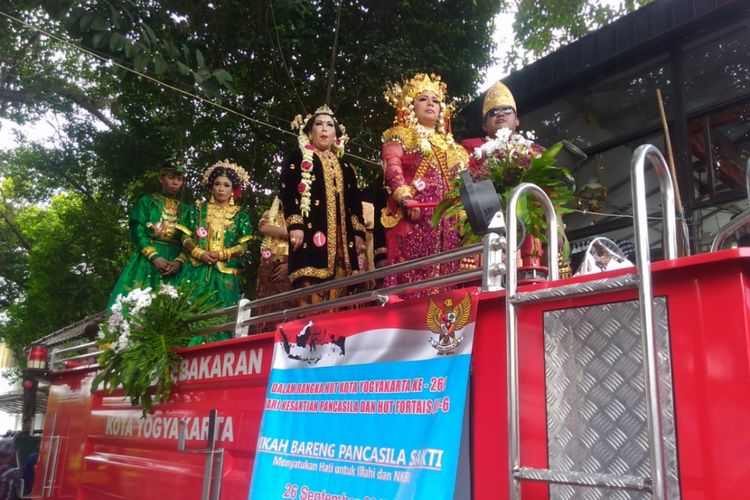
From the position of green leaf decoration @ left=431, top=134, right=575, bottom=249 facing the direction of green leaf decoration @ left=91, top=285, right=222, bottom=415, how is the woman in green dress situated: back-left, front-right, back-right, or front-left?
front-right

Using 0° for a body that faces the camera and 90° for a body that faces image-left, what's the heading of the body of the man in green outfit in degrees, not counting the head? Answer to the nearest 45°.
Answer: approximately 315°

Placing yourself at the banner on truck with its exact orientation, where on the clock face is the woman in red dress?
The woman in red dress is roughly at 5 o'clock from the banner on truck.

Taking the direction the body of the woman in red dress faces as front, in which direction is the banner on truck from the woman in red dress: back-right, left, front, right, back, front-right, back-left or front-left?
front-right

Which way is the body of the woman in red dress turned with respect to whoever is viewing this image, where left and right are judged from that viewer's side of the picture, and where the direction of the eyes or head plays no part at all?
facing the viewer and to the right of the viewer

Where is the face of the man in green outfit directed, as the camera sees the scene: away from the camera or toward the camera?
toward the camera

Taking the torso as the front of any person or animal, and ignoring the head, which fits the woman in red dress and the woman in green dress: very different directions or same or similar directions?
same or similar directions

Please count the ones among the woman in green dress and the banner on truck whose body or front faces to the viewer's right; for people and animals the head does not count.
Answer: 0

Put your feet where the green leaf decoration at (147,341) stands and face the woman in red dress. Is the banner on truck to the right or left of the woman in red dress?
right

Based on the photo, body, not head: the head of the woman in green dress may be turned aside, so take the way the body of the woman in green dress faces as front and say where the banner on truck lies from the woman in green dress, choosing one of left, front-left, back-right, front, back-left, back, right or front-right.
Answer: front

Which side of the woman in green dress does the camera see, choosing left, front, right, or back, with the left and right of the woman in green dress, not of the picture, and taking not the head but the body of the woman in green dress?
front

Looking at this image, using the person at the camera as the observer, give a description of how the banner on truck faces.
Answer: facing the viewer and to the left of the viewer

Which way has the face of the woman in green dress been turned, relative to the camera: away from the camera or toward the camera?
toward the camera
